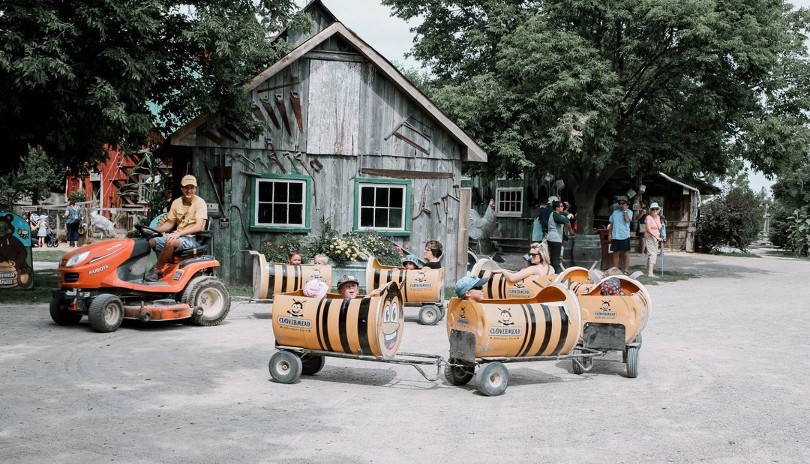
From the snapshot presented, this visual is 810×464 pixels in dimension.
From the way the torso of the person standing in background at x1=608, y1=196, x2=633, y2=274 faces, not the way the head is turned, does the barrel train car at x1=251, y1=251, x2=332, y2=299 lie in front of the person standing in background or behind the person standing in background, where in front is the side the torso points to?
in front

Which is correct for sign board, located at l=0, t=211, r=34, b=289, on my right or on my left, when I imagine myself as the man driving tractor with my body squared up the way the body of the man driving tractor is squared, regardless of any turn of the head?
on my right

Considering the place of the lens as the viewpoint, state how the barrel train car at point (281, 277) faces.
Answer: facing to the left of the viewer

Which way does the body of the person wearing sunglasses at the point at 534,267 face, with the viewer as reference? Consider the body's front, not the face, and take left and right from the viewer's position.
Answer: facing to the left of the viewer

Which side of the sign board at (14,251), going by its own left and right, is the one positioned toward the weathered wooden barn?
left

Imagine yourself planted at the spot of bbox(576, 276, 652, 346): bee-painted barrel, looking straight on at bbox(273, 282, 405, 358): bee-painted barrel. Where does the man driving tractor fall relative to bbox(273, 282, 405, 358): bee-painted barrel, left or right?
right

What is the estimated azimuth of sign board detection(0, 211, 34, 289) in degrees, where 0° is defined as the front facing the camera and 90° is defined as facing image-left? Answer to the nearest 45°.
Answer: approximately 0°

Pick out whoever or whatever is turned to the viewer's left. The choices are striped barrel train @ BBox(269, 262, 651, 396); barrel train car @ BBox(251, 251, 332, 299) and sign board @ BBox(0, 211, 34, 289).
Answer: barrel train car @ BBox(251, 251, 332, 299)

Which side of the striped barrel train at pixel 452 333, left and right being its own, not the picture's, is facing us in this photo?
right

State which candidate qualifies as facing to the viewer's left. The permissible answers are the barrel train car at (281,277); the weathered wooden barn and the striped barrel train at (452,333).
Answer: the barrel train car at (281,277)

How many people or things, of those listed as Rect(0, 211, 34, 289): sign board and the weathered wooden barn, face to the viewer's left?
0

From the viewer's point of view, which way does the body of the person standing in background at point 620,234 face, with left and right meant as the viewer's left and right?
facing the viewer

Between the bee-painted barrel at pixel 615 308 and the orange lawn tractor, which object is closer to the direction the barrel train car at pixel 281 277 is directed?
the orange lawn tractor

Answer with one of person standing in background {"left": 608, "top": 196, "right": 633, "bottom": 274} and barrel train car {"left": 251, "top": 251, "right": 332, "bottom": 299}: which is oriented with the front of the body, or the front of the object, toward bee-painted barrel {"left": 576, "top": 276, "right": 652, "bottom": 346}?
the person standing in background

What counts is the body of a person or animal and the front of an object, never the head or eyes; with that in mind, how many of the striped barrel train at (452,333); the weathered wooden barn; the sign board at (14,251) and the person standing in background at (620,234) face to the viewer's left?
0

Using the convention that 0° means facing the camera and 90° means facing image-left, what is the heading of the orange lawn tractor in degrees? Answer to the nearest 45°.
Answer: approximately 45°

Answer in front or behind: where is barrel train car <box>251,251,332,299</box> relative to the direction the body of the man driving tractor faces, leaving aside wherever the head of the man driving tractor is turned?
behind
